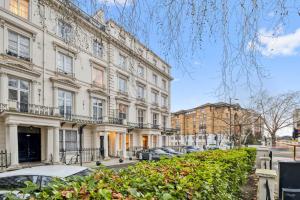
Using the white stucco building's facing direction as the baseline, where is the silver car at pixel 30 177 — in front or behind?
in front

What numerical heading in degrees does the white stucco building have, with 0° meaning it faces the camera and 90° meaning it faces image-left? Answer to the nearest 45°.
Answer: approximately 315°

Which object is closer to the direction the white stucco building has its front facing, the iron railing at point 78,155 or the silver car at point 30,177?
the silver car

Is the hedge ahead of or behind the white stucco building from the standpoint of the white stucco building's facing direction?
ahead

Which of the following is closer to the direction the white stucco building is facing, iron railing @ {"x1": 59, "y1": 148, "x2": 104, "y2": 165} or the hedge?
the hedge
